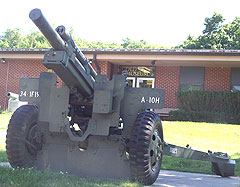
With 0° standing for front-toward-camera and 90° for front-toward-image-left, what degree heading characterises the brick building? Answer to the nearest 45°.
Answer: approximately 0°

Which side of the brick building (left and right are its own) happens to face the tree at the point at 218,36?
back

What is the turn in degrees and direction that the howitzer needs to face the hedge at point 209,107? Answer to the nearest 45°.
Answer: approximately 135° to its right

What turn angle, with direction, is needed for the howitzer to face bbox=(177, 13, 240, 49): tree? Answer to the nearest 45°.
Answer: approximately 135° to its right

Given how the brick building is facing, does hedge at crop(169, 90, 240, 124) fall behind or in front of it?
in front

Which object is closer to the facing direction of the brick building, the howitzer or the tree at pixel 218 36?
the howitzer

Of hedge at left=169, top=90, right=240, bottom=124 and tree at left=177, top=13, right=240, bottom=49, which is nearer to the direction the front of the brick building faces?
the hedge
